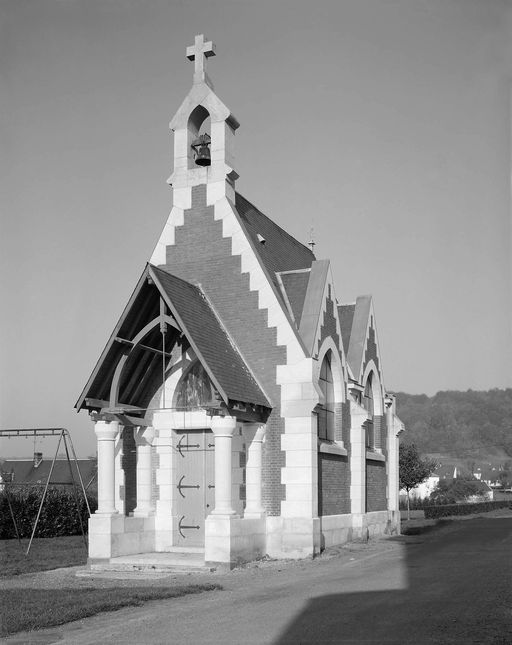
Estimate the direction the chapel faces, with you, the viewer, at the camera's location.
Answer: facing the viewer and to the left of the viewer

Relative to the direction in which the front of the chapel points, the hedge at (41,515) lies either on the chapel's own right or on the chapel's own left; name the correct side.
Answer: on the chapel's own right
